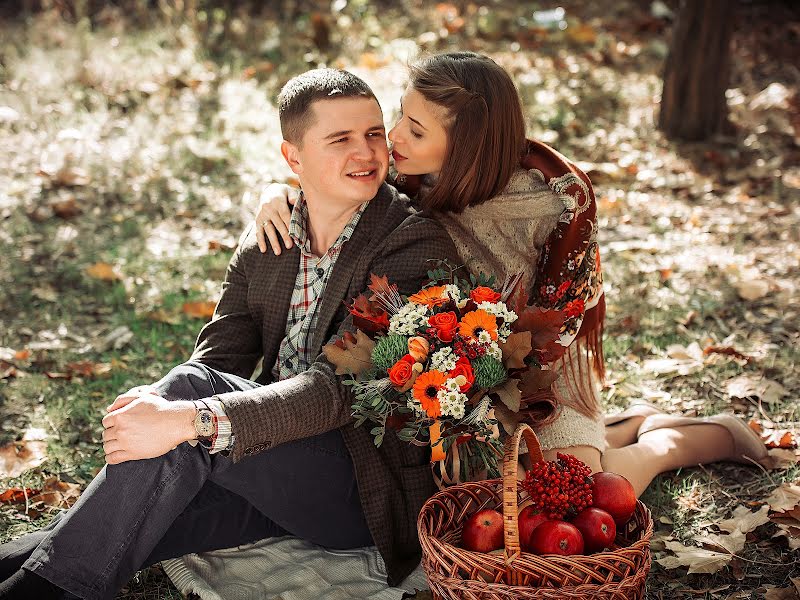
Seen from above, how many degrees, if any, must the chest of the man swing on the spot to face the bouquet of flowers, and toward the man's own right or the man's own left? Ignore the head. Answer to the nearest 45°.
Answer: approximately 90° to the man's own left

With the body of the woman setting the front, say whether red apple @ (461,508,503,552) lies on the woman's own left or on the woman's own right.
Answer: on the woman's own left

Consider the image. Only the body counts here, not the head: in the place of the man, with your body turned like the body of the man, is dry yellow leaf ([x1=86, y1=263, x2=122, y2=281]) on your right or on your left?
on your right

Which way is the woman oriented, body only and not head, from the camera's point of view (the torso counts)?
to the viewer's left

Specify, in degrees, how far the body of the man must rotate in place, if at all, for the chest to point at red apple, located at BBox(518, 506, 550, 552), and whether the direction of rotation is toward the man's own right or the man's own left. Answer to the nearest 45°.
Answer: approximately 90° to the man's own left

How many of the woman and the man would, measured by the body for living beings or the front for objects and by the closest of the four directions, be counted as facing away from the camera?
0

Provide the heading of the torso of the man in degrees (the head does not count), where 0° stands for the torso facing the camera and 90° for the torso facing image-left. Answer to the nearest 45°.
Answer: approximately 45°

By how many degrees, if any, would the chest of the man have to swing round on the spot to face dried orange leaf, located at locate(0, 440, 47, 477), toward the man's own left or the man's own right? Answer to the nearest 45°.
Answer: approximately 90° to the man's own right
